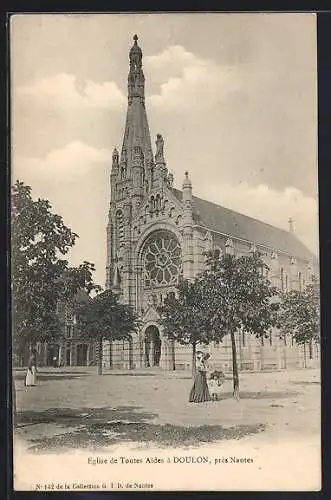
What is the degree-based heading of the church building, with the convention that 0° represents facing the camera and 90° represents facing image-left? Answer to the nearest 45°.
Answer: approximately 45°
